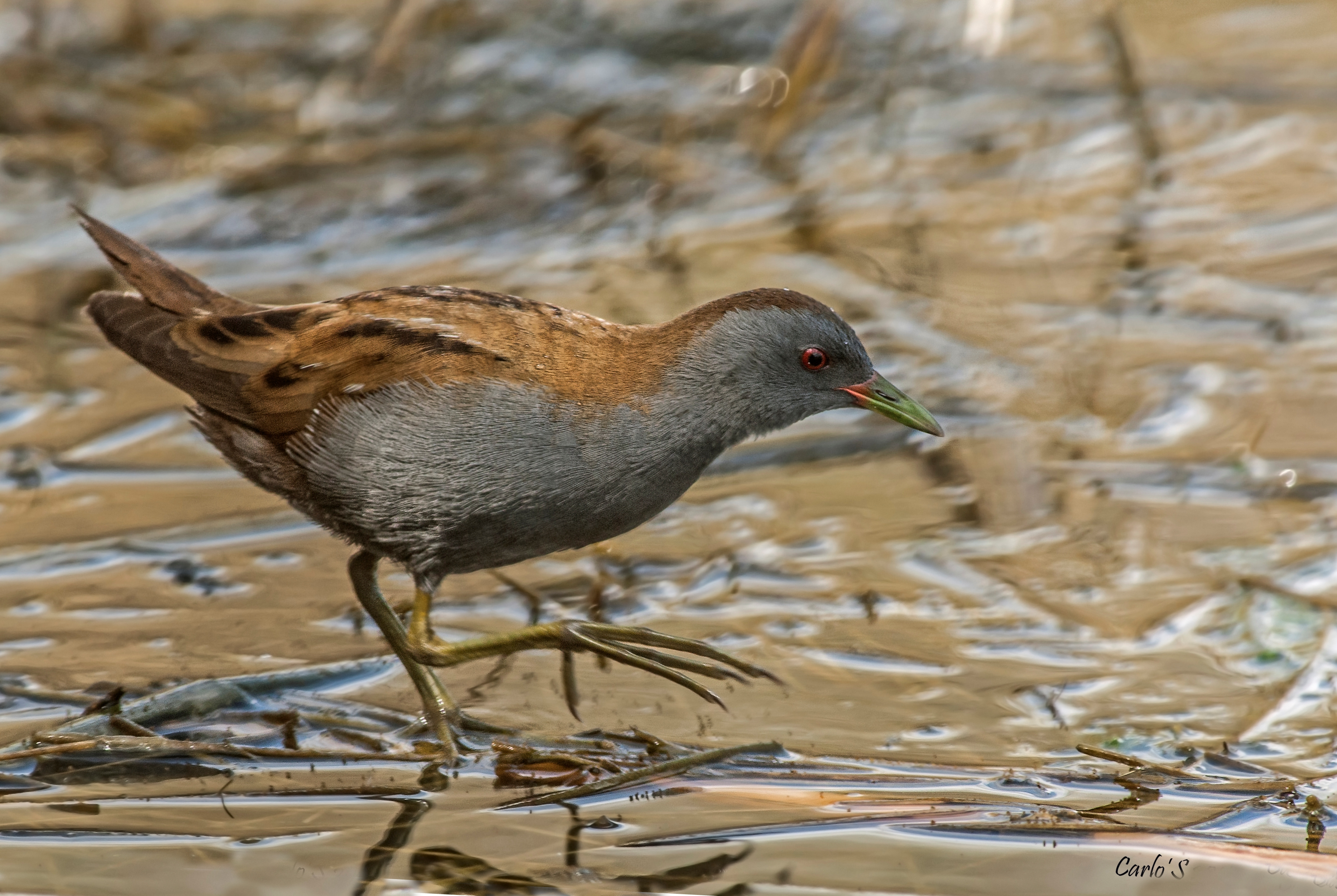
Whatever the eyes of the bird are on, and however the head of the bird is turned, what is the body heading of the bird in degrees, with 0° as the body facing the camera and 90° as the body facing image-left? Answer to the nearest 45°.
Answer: approximately 270°
